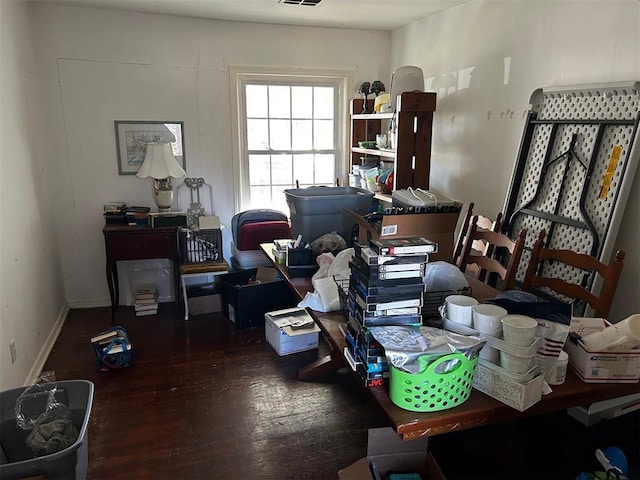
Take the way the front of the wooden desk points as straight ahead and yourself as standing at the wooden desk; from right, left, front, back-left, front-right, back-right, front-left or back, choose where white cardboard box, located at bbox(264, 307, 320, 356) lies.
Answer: front-left

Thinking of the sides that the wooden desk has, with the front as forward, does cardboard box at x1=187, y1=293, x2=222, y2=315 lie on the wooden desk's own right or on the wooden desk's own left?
on the wooden desk's own left

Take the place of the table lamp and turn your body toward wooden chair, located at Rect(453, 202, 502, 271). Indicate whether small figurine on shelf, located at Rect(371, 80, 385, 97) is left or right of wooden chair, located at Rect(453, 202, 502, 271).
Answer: left

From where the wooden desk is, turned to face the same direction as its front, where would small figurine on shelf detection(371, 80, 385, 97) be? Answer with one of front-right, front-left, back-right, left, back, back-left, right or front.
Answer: left

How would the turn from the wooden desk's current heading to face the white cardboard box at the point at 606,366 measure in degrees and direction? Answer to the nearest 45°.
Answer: approximately 45° to its left

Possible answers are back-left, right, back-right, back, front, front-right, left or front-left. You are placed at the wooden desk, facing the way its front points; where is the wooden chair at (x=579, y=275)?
front-left

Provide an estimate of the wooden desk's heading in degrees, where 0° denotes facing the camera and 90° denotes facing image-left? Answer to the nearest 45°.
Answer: approximately 0°

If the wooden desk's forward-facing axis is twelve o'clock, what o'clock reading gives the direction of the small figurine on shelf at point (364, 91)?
The small figurine on shelf is roughly at 9 o'clock from the wooden desk.
